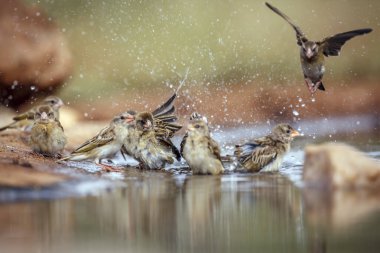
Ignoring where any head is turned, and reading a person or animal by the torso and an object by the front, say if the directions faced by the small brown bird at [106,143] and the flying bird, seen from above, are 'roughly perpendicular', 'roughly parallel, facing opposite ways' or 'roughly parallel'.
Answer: roughly perpendicular

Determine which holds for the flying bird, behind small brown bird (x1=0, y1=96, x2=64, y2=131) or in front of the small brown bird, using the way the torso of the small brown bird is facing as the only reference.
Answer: in front

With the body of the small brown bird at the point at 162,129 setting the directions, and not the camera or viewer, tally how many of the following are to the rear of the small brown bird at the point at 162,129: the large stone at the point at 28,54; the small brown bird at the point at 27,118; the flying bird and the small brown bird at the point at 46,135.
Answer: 1

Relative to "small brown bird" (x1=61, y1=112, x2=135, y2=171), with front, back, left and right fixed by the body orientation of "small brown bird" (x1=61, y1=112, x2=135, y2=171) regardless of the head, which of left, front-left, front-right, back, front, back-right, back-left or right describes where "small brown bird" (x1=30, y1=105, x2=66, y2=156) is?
back

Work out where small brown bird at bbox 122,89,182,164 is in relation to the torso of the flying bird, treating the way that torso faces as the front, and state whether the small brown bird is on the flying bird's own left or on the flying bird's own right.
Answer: on the flying bird's own right

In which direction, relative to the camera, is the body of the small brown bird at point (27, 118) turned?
to the viewer's right

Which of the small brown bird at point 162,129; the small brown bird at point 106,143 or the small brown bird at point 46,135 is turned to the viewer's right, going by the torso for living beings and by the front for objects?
the small brown bird at point 106,143

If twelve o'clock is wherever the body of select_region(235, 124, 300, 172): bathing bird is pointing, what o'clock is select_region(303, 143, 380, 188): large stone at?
The large stone is roughly at 2 o'clock from the bathing bird.

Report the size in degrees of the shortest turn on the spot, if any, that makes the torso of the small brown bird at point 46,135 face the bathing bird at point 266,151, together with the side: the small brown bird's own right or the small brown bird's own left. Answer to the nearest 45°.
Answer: approximately 90° to the small brown bird's own left

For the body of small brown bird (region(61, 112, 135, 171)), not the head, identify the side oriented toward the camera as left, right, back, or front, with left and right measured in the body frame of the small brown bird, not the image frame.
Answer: right

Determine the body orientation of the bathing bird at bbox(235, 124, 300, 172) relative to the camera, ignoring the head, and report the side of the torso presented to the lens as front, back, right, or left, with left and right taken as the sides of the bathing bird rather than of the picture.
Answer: right

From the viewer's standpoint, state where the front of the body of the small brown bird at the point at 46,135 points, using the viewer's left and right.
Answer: facing the viewer

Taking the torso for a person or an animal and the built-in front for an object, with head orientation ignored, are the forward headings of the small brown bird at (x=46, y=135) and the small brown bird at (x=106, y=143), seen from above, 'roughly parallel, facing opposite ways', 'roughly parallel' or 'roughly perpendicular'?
roughly perpendicular
